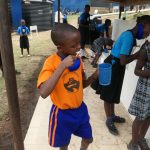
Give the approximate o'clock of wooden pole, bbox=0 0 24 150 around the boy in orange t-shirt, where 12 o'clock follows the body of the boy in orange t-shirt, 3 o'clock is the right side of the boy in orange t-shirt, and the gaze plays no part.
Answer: The wooden pole is roughly at 5 o'clock from the boy in orange t-shirt.

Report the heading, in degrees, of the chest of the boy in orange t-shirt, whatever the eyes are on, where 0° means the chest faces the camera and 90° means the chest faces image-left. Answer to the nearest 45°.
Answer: approximately 315°

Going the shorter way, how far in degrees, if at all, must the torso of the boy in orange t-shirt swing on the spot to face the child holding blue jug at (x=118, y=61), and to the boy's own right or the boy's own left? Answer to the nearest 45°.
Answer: approximately 90° to the boy's own left
